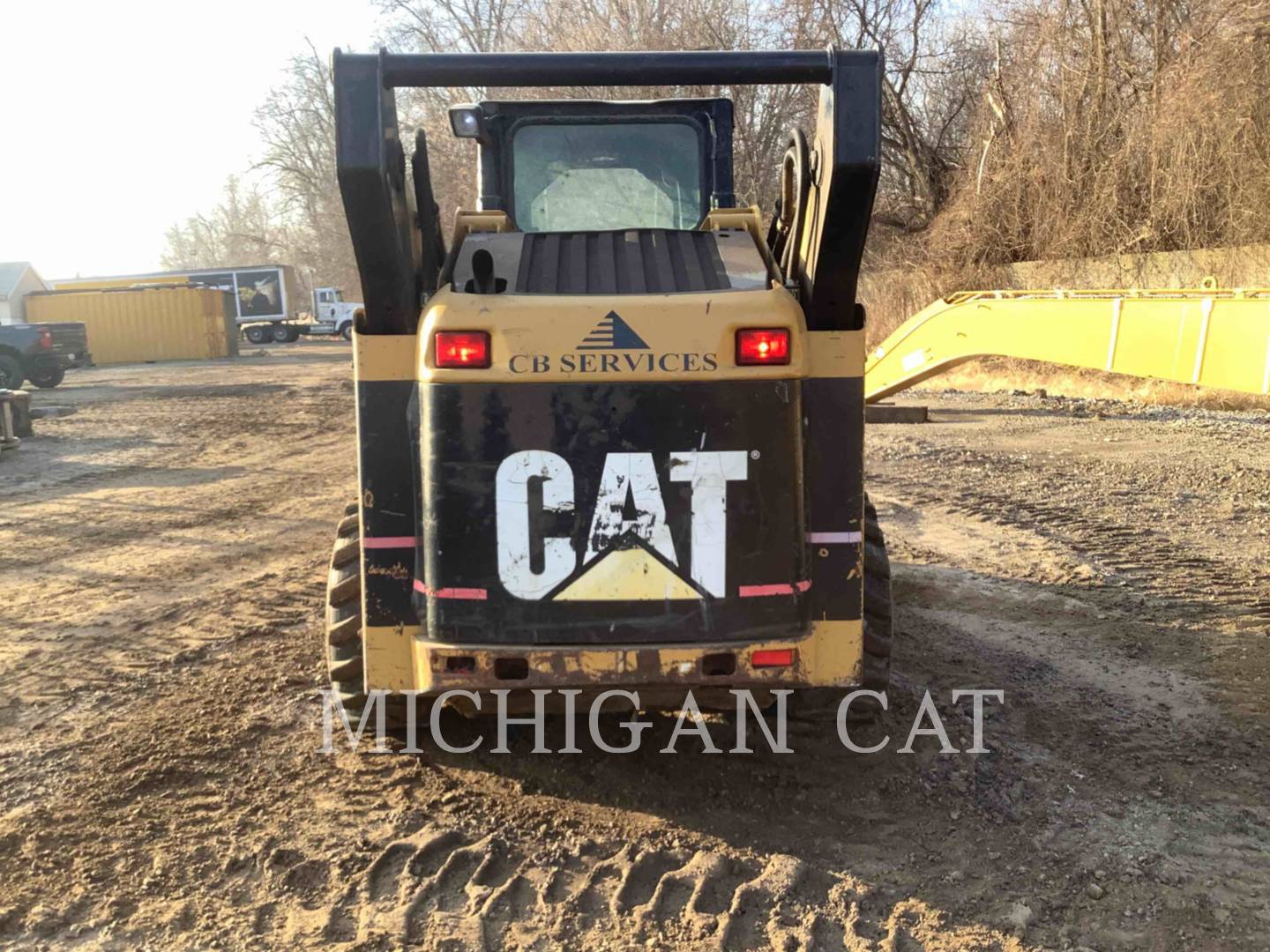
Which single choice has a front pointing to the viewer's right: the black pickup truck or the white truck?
the white truck

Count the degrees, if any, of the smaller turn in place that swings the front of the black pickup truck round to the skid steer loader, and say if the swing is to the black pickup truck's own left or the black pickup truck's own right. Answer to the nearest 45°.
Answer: approximately 135° to the black pickup truck's own left

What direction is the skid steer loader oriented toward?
away from the camera

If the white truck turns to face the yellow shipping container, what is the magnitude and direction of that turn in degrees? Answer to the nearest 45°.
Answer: approximately 135° to its right

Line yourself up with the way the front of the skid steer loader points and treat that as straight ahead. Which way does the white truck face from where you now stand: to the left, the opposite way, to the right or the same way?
to the right

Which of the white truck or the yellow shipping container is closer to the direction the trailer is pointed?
the white truck

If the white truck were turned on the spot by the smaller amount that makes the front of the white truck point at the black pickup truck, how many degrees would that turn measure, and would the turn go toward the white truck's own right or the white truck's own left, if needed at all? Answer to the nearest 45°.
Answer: approximately 90° to the white truck's own right

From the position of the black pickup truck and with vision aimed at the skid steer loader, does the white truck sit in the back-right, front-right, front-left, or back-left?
back-left

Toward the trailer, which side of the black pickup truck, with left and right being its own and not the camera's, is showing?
right

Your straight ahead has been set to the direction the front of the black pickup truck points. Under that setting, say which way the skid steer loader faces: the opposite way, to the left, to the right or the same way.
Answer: to the right

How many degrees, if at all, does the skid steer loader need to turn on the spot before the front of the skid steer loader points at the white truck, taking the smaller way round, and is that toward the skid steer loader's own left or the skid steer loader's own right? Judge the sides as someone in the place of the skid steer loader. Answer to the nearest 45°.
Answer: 0° — it already faces it

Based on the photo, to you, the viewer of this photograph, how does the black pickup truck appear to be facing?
facing away from the viewer and to the left of the viewer

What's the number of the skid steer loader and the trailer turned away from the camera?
1

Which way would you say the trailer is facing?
to the viewer's right

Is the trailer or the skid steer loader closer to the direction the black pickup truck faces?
the trailer

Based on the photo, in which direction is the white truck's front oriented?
to the viewer's right

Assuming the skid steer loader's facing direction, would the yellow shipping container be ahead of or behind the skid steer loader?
ahead

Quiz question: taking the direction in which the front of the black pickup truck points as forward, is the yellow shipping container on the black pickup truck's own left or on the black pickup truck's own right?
on the black pickup truck's own right
